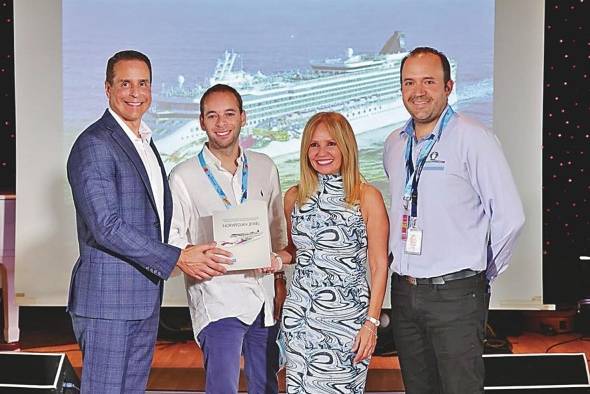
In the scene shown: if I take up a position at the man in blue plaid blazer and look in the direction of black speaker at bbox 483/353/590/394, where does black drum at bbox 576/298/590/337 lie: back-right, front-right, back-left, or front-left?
front-left

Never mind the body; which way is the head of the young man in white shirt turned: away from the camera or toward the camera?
toward the camera

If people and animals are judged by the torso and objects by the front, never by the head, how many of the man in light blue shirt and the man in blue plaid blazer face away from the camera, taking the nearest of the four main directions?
0

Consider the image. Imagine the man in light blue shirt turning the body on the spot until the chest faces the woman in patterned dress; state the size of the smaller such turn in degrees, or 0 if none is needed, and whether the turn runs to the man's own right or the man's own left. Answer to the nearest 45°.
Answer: approximately 45° to the man's own right

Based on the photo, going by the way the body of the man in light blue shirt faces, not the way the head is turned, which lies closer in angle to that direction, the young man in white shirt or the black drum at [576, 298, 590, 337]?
the young man in white shirt

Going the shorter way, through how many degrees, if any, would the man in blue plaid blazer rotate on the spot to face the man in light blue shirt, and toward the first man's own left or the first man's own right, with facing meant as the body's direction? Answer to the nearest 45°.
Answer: approximately 45° to the first man's own left

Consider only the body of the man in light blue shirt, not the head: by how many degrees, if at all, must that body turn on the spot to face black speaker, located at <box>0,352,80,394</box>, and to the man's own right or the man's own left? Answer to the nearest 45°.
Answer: approximately 45° to the man's own right

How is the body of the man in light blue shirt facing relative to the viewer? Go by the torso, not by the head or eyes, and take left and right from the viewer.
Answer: facing the viewer and to the left of the viewer

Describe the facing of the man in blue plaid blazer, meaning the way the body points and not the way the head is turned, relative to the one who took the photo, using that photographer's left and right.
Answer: facing the viewer and to the right of the viewer
